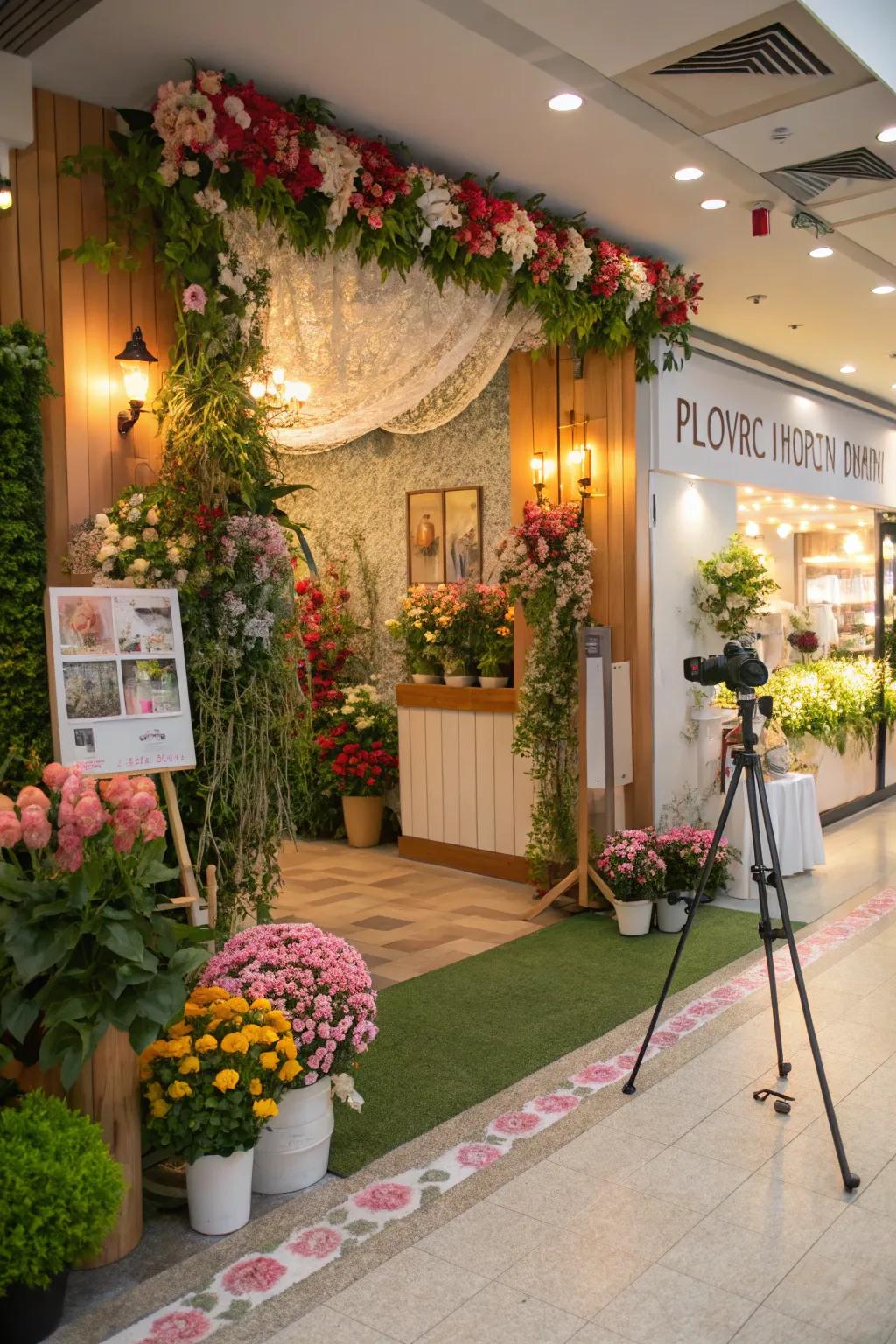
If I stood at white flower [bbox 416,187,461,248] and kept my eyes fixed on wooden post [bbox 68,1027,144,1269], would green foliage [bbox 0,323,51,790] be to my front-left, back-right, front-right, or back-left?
front-right

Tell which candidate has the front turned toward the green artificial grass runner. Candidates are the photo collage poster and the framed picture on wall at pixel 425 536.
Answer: the framed picture on wall

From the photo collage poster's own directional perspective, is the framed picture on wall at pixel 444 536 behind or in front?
behind

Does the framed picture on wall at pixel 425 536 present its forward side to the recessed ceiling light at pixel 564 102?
yes

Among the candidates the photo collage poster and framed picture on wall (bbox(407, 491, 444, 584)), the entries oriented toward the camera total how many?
2

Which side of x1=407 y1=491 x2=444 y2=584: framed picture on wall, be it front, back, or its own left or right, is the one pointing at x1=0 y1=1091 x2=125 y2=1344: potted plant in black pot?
front

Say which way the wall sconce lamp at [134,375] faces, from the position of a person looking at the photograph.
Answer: facing the viewer and to the right of the viewer

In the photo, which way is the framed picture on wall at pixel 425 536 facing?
toward the camera

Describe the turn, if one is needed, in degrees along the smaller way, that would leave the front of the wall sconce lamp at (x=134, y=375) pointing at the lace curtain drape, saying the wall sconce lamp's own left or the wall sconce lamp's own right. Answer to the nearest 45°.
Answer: approximately 90° to the wall sconce lamp's own left

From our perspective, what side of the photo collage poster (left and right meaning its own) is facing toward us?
front
